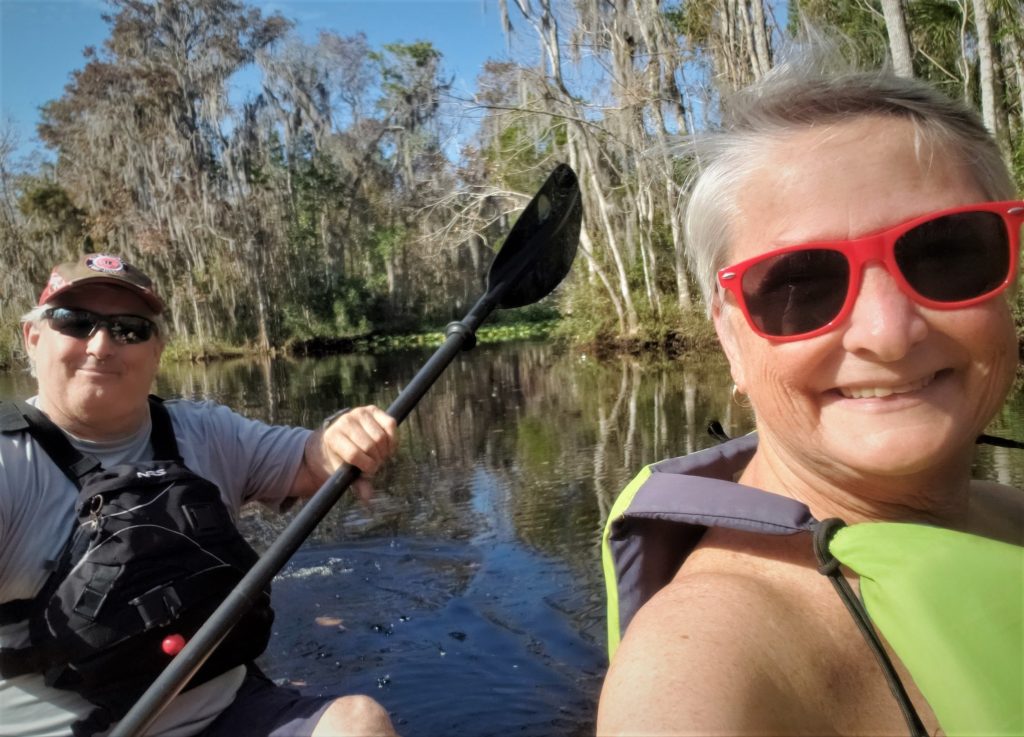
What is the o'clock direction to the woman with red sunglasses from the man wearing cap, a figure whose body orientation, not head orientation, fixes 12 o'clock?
The woman with red sunglasses is roughly at 11 o'clock from the man wearing cap.

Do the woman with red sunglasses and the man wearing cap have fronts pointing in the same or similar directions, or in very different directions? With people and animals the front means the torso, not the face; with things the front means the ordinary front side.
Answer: same or similar directions

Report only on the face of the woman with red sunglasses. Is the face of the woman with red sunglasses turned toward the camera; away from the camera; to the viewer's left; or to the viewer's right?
toward the camera

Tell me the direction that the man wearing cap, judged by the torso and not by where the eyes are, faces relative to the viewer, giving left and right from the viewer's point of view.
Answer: facing the viewer

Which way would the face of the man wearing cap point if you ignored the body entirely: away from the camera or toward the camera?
toward the camera

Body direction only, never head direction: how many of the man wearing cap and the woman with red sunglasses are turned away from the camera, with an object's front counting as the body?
0

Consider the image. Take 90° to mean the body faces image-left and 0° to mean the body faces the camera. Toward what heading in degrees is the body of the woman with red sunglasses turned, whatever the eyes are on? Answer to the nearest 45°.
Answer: approximately 315°

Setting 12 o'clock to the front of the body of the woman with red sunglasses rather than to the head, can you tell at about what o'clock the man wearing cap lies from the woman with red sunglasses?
The man wearing cap is roughly at 5 o'clock from the woman with red sunglasses.
